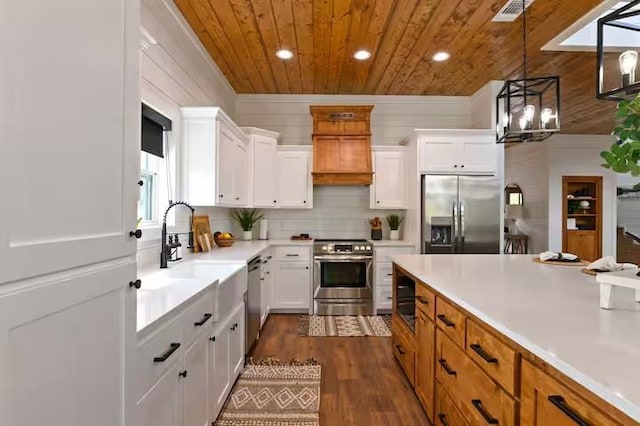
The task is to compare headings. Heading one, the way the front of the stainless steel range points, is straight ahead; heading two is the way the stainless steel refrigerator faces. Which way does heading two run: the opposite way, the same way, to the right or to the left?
the same way

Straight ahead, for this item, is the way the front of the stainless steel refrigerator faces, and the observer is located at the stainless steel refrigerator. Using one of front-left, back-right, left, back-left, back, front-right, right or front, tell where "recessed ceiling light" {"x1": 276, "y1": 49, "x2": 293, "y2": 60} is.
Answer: front-right

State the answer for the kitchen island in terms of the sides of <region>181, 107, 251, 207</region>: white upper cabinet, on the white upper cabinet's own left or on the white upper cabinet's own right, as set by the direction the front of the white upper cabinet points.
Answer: on the white upper cabinet's own right

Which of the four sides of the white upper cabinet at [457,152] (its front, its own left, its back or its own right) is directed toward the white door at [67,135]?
front

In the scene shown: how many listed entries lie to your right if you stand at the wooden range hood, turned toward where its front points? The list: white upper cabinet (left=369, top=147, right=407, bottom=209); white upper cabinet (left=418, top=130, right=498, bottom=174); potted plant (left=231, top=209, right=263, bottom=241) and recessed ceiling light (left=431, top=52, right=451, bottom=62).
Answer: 1

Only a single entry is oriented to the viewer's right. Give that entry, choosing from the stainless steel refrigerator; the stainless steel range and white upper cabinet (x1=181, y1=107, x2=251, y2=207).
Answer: the white upper cabinet

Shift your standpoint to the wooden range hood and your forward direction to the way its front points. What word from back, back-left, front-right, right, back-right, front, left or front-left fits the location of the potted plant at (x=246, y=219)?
right

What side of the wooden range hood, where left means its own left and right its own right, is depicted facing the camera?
front

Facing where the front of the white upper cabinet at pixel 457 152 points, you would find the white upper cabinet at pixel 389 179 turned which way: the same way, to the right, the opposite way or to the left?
the same way

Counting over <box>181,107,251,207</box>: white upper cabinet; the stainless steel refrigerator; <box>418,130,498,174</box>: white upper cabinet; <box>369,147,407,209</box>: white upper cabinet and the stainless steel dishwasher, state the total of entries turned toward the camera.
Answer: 3

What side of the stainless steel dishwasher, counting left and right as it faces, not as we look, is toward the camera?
right

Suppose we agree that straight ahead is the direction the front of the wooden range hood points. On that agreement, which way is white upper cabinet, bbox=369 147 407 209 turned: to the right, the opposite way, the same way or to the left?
the same way

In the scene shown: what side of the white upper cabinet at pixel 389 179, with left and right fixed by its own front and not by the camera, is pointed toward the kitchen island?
front

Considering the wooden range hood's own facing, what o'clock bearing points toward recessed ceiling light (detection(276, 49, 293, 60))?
The recessed ceiling light is roughly at 1 o'clock from the wooden range hood.

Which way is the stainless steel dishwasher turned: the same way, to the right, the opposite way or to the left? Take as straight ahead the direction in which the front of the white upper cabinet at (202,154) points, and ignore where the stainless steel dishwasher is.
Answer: the same way

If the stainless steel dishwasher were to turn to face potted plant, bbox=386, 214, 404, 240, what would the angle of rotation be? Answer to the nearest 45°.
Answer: approximately 45° to its left

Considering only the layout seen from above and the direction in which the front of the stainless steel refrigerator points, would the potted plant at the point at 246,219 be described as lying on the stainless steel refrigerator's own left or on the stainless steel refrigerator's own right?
on the stainless steel refrigerator's own right

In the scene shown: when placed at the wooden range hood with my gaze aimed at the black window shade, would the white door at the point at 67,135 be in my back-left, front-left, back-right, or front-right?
front-left

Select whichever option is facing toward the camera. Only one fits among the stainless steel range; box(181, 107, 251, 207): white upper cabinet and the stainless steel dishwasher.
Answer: the stainless steel range
